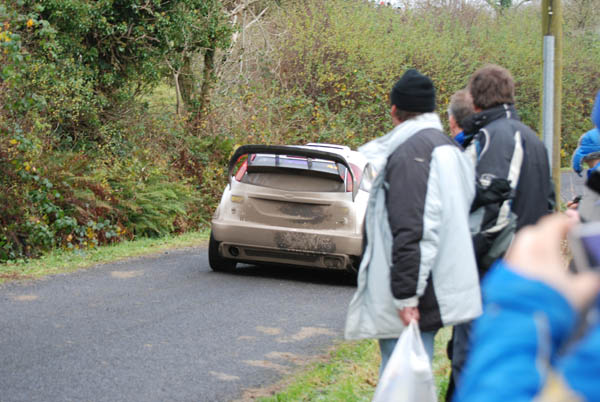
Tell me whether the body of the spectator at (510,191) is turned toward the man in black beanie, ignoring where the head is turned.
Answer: no

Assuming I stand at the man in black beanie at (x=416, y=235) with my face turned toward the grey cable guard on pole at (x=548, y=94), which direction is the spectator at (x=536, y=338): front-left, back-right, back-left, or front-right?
back-right

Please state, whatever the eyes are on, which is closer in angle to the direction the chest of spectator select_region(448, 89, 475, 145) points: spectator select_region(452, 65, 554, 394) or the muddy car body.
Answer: the muddy car body

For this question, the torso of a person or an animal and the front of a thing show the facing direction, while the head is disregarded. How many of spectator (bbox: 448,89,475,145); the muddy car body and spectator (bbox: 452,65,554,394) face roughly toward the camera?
0

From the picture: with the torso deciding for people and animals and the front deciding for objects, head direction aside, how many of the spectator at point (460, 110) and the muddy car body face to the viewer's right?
0

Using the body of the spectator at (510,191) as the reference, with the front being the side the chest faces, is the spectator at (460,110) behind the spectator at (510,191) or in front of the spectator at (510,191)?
in front

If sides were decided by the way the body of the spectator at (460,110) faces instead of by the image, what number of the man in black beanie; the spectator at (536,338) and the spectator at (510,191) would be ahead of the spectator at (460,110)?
0

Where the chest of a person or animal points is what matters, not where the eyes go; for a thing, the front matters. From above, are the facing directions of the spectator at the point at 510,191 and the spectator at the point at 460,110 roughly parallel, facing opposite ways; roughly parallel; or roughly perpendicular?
roughly parallel

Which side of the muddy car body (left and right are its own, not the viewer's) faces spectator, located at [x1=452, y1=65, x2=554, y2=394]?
back

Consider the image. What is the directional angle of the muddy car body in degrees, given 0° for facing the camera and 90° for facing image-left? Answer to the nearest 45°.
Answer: approximately 180°

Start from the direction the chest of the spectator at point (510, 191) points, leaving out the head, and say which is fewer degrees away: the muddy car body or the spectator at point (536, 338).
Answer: the muddy car body

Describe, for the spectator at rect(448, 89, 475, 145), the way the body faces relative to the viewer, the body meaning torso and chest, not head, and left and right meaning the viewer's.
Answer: facing away from the viewer and to the left of the viewer

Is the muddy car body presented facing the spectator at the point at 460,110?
no

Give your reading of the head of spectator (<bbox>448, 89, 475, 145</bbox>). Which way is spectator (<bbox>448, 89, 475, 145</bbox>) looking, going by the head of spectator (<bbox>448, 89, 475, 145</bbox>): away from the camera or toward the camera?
away from the camera

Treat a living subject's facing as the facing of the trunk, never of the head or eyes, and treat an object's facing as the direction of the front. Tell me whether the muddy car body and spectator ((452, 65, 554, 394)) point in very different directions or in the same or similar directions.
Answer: same or similar directions

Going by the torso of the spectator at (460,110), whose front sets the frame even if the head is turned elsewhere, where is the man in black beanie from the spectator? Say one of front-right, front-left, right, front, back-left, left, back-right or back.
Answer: back-left

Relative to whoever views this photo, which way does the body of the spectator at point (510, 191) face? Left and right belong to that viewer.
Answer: facing away from the viewer and to the left of the viewer

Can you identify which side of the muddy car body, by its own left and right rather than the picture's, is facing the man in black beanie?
back
